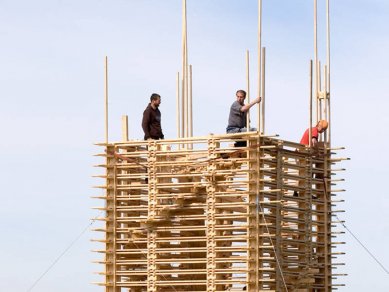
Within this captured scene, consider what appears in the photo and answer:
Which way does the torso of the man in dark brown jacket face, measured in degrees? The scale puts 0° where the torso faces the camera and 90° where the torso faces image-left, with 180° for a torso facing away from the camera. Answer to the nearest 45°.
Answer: approximately 315°
